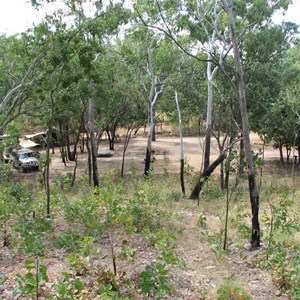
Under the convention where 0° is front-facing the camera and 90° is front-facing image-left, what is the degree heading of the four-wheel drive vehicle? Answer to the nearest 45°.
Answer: approximately 315°

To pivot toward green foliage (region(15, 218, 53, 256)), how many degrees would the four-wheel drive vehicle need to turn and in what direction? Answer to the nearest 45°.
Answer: approximately 45° to its right
